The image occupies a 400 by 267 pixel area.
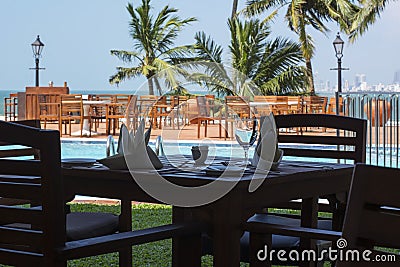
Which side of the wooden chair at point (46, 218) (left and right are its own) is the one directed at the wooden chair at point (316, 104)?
front

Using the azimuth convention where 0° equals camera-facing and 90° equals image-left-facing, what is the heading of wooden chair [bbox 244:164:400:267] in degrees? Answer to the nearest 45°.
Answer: approximately 135°

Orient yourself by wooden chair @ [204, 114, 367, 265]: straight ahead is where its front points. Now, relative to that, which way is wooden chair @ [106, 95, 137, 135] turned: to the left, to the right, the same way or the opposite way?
the same way

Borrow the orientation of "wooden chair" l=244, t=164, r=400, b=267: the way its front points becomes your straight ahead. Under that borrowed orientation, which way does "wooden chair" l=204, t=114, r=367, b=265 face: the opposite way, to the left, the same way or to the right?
to the left

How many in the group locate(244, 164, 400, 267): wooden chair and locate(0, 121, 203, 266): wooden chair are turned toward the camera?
0

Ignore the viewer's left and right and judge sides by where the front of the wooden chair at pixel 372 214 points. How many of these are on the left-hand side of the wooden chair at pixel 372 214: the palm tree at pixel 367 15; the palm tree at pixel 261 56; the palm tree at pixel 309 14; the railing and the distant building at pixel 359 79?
0

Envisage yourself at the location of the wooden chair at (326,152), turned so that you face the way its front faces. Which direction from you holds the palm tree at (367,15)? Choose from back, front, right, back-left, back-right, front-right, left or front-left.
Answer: back-right

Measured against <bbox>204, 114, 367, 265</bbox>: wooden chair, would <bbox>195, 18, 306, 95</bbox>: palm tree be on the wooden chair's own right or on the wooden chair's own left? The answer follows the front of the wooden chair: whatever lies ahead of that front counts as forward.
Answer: on the wooden chair's own right

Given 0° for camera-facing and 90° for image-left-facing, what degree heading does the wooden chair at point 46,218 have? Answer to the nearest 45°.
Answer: approximately 225°

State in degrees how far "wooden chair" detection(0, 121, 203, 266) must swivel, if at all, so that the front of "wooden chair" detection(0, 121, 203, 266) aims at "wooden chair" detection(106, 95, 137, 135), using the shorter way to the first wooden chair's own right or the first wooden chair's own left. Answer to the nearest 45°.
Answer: approximately 45° to the first wooden chair's own left

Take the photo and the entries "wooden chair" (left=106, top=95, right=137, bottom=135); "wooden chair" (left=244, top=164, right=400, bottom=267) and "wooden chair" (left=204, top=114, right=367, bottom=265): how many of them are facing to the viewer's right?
0
